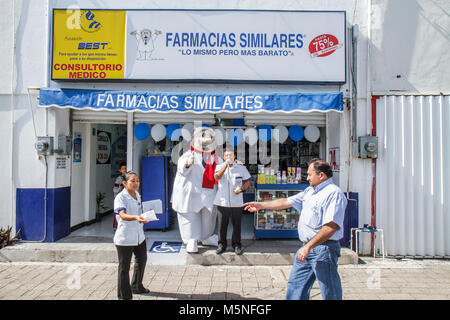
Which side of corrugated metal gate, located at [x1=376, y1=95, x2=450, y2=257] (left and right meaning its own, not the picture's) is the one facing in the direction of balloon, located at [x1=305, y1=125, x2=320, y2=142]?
right

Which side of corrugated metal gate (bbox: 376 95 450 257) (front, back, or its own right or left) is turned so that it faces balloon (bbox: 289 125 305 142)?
right

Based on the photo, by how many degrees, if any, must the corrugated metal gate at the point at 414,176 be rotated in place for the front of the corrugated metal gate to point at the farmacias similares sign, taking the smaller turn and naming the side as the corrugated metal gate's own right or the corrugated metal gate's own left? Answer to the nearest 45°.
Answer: approximately 45° to the corrugated metal gate's own right

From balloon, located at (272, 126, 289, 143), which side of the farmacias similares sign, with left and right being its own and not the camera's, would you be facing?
left

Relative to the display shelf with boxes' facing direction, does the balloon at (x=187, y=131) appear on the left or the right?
on its right

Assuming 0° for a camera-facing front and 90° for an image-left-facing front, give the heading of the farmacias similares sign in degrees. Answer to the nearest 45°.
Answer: approximately 0°

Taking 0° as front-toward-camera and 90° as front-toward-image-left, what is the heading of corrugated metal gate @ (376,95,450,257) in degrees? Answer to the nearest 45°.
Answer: approximately 0°
